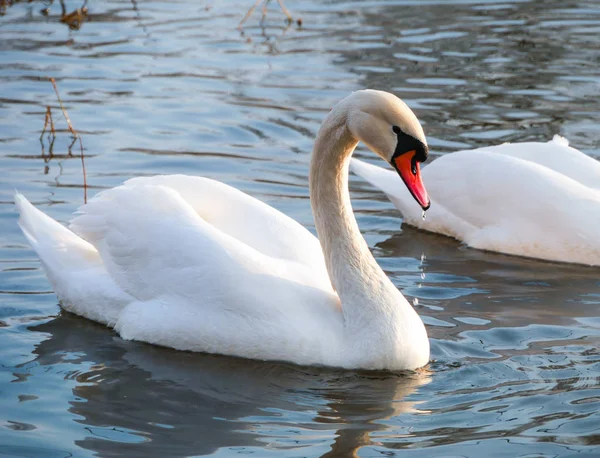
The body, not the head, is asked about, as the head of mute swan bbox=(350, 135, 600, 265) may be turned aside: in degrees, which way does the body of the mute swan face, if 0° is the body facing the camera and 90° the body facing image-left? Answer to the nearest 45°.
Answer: approximately 270°

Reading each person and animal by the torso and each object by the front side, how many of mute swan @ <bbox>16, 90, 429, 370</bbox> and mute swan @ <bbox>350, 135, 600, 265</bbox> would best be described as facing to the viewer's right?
2

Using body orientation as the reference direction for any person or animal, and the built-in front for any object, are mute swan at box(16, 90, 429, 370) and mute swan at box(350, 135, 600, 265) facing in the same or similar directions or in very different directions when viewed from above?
same or similar directions

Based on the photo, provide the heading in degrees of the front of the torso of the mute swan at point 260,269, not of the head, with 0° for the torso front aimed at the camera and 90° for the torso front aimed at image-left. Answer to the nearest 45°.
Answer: approximately 270°

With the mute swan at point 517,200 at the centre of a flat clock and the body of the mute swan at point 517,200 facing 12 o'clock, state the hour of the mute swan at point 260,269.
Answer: the mute swan at point 260,269 is roughly at 4 o'clock from the mute swan at point 517,200.

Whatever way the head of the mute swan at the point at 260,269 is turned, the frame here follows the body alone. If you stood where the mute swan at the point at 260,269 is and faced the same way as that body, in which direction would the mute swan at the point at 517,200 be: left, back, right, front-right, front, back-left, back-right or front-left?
front-left
